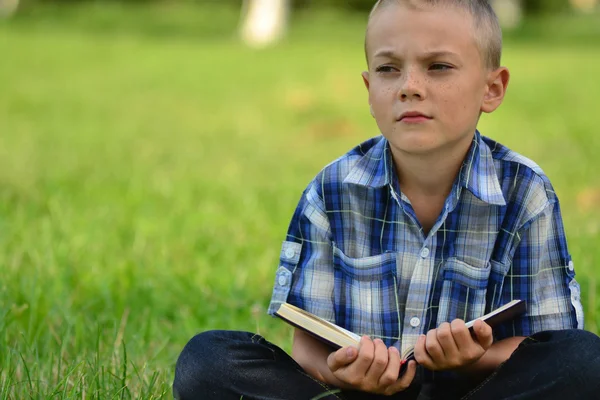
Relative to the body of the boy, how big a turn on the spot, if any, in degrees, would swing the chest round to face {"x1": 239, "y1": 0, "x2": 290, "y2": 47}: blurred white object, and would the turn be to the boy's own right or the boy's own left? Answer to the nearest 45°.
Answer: approximately 180°

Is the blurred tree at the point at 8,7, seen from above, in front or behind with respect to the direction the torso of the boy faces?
behind

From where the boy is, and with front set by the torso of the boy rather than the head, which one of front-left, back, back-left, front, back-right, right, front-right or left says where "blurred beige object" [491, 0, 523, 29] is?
back

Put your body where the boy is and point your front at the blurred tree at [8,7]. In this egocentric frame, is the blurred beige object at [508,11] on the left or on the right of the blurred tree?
right

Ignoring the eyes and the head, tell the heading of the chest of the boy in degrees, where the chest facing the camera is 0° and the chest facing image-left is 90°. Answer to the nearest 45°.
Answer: approximately 0°
